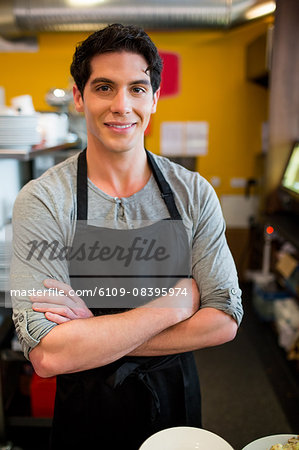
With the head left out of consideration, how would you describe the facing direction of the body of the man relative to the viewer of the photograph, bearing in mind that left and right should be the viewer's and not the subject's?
facing the viewer

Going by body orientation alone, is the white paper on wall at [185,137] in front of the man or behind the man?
behind

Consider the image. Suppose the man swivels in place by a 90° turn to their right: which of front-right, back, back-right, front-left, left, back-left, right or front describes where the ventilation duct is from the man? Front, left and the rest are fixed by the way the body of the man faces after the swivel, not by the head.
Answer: right

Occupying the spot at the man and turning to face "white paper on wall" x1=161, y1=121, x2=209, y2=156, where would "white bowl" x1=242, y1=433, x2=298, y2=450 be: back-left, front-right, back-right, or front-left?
back-right
